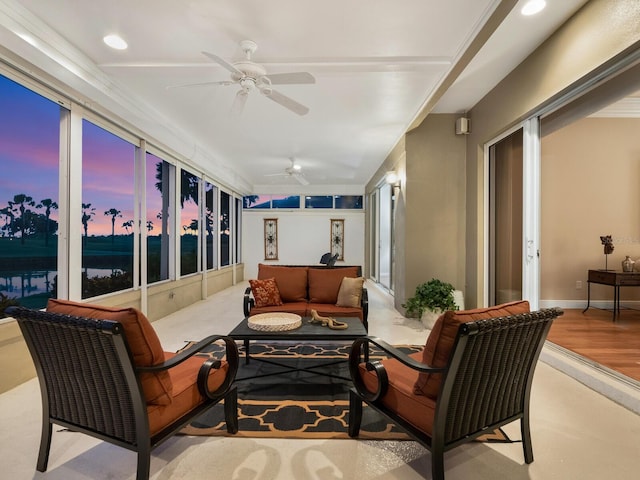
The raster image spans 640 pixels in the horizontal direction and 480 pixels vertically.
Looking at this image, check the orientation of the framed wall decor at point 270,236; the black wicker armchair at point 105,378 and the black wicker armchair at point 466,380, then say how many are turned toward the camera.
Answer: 1

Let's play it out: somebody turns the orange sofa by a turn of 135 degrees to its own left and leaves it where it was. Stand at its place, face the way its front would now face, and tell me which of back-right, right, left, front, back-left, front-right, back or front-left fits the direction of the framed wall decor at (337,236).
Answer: front-left

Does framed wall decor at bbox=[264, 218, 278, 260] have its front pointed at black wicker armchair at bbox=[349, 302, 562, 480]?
yes

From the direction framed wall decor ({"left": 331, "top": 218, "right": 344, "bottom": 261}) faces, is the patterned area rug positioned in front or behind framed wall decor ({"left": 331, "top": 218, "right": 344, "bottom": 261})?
in front

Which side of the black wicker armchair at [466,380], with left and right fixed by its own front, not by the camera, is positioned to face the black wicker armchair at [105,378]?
left

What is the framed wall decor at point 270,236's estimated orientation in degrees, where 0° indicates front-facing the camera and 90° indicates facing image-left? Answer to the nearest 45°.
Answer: approximately 0°

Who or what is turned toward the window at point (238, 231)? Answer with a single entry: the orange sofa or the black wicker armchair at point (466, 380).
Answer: the black wicker armchair

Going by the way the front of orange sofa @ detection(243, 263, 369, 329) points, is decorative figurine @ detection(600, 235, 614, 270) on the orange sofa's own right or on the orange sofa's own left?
on the orange sofa's own left

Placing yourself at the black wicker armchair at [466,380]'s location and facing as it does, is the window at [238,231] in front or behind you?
in front

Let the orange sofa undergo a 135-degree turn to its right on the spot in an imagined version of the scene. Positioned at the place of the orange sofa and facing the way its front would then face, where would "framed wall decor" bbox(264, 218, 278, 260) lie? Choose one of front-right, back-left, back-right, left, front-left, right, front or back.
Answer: front-right

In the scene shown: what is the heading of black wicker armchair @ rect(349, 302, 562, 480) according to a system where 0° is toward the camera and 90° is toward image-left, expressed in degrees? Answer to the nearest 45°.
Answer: approximately 135°
